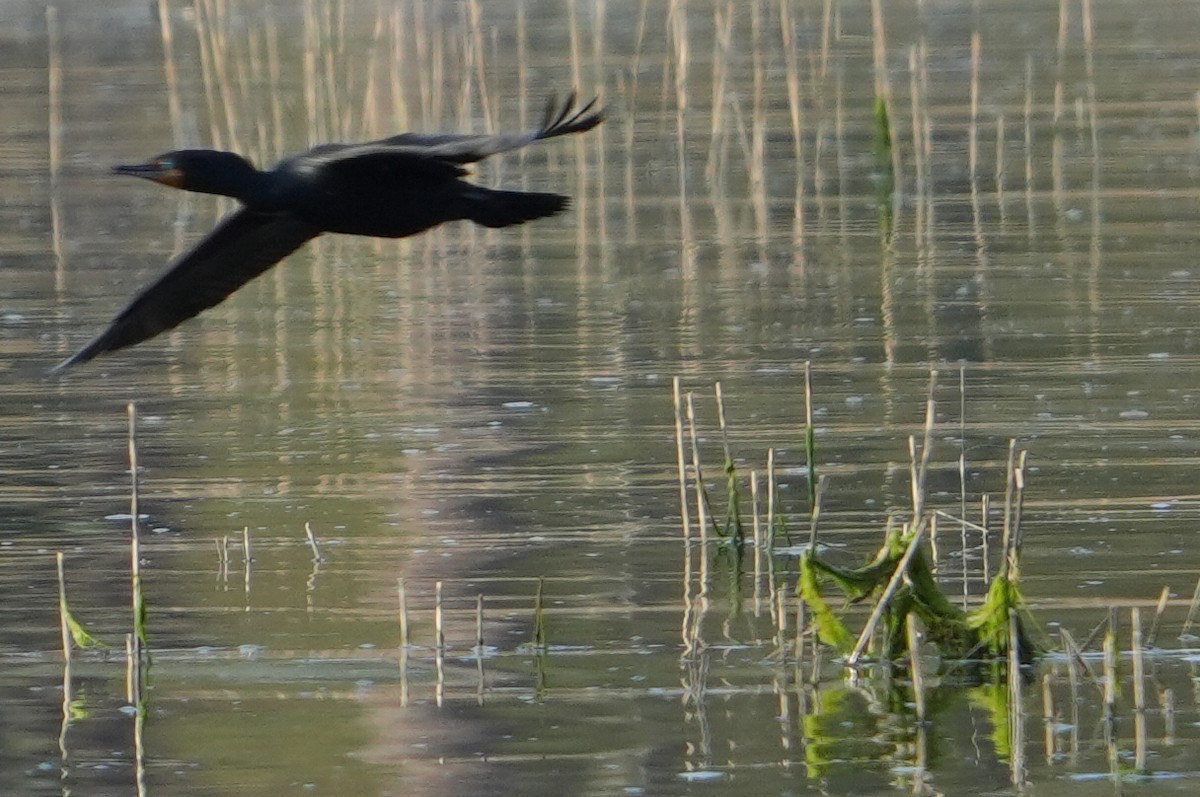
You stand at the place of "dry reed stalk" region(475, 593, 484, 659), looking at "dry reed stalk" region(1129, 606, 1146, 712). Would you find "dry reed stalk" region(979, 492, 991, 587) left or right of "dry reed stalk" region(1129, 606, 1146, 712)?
left

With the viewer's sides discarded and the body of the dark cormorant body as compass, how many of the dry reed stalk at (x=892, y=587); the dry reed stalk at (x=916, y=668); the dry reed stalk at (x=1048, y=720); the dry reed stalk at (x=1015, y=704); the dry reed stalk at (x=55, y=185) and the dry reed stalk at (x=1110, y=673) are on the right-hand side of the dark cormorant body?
1

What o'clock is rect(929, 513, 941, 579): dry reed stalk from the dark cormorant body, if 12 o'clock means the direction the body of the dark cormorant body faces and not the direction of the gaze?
The dry reed stalk is roughly at 6 o'clock from the dark cormorant body.

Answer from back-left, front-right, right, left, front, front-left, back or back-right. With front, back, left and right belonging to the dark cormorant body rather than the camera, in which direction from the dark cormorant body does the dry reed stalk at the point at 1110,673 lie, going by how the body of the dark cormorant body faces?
back-left

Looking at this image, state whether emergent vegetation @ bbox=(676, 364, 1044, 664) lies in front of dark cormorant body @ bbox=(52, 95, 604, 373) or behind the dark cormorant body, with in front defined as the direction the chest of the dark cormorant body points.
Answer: behind

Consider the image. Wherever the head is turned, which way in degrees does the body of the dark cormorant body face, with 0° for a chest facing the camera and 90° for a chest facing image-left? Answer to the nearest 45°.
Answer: approximately 90°

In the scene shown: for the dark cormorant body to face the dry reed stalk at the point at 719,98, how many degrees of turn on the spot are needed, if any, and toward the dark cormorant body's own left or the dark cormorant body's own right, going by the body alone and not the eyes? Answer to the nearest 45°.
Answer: approximately 90° to the dark cormorant body's own right
